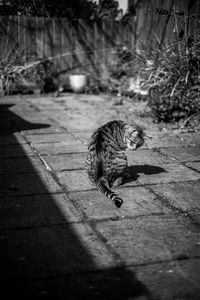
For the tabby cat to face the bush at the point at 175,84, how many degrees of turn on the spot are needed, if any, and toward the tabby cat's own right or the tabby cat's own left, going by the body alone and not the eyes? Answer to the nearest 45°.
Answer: approximately 45° to the tabby cat's own left

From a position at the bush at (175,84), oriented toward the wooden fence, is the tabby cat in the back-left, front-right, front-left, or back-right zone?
back-left

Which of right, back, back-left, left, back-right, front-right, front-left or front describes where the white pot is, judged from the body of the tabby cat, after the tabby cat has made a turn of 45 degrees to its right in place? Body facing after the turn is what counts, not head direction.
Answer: left

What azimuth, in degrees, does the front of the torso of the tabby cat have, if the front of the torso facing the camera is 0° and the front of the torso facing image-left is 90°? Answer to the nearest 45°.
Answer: approximately 225°

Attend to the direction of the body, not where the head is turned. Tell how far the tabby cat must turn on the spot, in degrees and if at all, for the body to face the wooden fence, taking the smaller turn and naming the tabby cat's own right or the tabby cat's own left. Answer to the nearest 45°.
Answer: approximately 45° to the tabby cat's own left

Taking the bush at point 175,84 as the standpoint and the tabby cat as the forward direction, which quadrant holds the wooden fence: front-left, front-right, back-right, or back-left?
back-right
